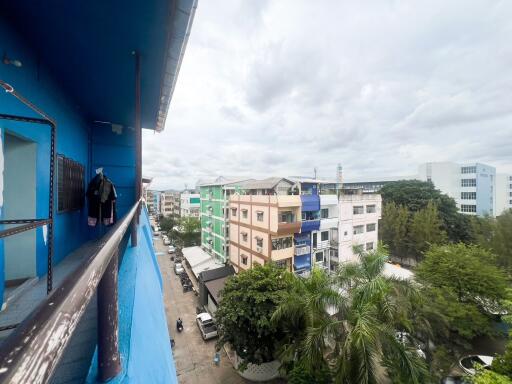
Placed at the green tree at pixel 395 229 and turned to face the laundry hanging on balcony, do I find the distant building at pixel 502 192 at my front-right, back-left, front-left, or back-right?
back-left

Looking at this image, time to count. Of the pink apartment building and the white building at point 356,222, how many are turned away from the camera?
0

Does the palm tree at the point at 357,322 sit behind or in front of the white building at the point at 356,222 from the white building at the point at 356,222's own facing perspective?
in front

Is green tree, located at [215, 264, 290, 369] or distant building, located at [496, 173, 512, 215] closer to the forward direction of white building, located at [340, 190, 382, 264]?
the green tree
